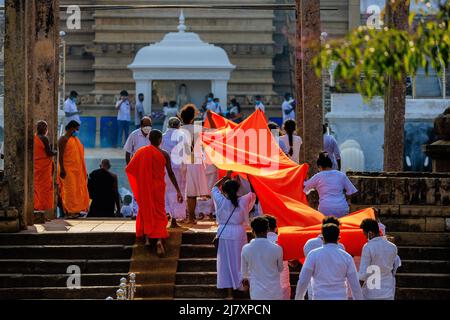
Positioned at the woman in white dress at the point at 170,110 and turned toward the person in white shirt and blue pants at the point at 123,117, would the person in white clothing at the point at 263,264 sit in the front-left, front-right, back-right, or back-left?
back-left

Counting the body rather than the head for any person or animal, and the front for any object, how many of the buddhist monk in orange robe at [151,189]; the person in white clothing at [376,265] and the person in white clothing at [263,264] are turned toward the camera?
0

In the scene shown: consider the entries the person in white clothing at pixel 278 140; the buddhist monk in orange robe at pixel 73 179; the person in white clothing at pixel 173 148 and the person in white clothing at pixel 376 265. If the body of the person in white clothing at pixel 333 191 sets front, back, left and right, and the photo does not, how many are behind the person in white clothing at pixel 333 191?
1

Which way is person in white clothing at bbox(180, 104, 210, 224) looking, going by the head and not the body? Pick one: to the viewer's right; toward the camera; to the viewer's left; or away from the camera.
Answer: away from the camera

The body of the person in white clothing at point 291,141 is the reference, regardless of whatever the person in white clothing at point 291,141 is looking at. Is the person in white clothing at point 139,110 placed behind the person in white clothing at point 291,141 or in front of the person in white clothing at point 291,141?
in front

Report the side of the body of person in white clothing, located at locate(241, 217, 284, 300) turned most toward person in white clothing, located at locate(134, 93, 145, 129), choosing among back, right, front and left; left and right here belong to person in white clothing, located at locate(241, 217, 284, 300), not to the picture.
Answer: front

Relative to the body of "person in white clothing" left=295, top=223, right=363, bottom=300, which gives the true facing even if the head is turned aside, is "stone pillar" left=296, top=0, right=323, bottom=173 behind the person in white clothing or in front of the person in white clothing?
in front

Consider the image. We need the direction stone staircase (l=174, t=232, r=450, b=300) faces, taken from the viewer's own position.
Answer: facing the viewer

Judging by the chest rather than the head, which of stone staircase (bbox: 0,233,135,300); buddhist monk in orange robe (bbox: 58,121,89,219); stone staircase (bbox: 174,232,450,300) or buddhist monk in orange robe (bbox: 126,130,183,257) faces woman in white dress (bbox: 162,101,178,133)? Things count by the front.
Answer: buddhist monk in orange robe (bbox: 126,130,183,257)

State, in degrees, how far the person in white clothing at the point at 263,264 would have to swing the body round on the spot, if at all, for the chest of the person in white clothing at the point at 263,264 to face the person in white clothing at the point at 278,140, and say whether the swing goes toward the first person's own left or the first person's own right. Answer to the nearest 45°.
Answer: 0° — they already face them

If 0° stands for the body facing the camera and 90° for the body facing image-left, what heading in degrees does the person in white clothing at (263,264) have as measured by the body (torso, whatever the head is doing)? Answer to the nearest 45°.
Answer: approximately 180°

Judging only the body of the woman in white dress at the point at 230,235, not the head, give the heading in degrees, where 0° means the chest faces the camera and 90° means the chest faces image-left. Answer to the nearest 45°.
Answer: approximately 180°

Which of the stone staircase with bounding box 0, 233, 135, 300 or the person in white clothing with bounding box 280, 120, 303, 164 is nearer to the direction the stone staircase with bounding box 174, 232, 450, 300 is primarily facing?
the stone staircase

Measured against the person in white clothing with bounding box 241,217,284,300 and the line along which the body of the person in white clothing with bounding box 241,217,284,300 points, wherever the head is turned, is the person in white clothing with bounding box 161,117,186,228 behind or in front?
in front

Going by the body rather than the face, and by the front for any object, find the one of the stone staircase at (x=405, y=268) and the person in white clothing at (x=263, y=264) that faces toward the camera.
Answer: the stone staircase
